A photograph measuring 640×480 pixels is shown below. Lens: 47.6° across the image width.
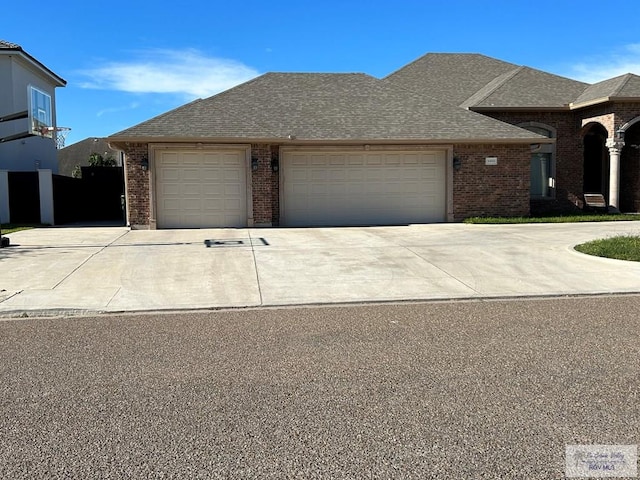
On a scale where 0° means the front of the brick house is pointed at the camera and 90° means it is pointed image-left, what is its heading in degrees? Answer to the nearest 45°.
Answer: approximately 0°

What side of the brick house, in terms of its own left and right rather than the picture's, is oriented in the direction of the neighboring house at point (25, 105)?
right
